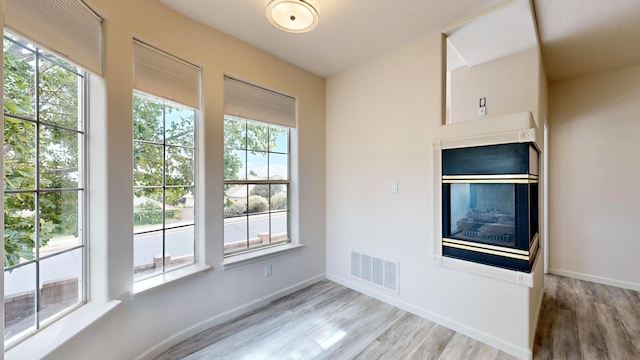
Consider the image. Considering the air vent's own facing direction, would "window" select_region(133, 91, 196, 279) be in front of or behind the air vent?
in front

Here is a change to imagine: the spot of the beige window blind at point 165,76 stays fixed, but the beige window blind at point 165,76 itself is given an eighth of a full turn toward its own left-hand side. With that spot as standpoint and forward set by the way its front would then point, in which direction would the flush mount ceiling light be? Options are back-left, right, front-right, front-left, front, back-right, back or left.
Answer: front-right

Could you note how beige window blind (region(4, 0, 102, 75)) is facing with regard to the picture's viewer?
facing the viewer and to the right of the viewer

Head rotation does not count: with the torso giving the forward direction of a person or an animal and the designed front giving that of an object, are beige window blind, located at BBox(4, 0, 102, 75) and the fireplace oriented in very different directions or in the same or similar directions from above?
very different directions

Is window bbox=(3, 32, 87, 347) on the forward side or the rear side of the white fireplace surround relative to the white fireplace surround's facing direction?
on the forward side

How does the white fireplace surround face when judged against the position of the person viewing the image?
facing the viewer and to the left of the viewer

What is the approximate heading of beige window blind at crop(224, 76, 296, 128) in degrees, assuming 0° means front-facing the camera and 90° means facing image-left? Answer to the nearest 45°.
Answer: approximately 315°

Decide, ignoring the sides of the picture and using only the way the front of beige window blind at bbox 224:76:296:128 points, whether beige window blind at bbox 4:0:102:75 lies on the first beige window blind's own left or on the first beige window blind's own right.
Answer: on the first beige window blind's own right

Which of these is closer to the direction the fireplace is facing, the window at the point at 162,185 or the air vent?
the window

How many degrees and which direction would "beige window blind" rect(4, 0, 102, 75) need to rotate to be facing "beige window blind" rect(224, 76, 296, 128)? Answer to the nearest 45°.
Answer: approximately 45° to its left

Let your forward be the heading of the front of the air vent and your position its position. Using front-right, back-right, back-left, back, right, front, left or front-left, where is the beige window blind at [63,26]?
front

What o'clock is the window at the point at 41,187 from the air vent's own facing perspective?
The window is roughly at 12 o'clock from the air vent.

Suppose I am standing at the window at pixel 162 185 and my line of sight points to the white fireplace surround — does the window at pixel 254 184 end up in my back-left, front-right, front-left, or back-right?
front-left
